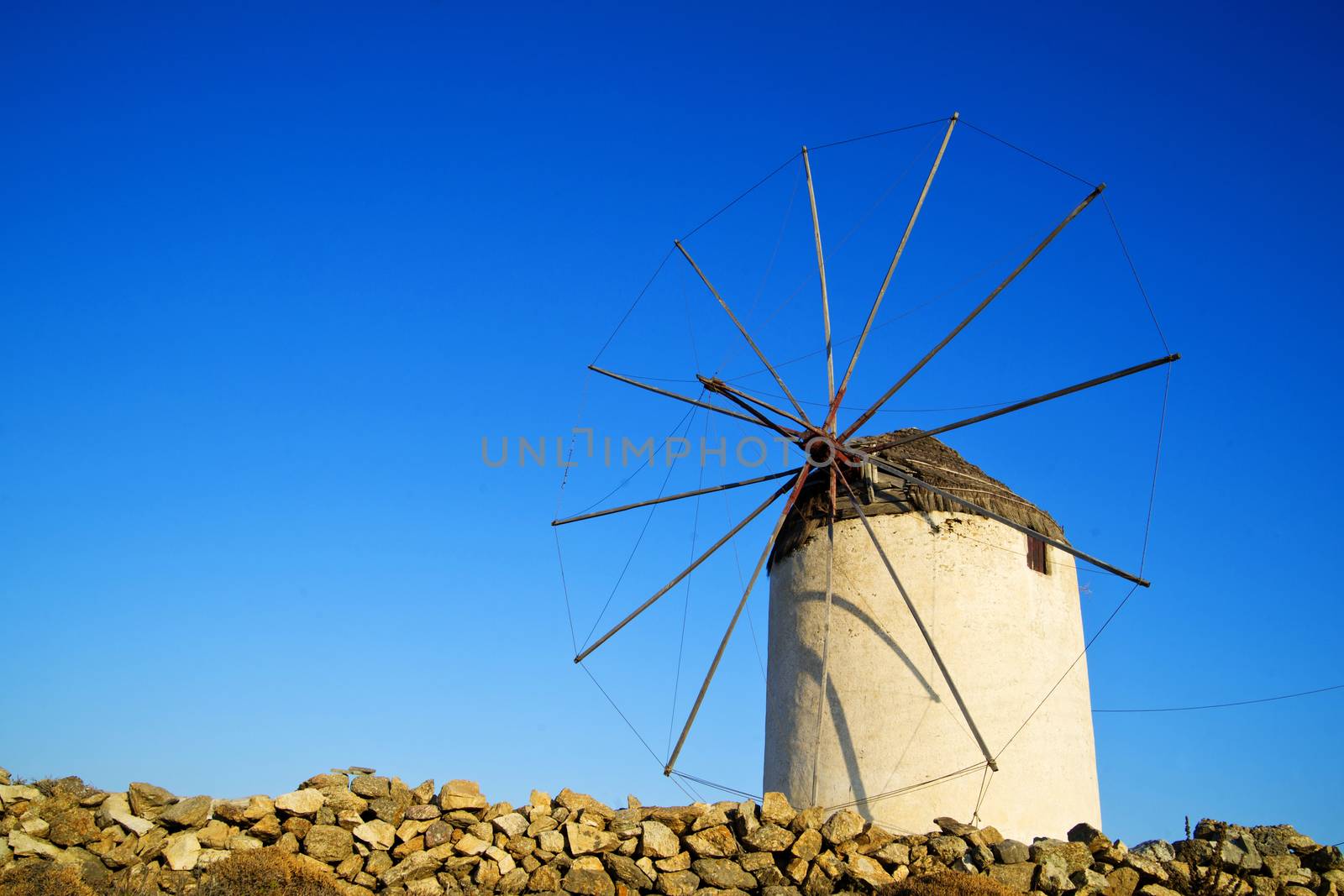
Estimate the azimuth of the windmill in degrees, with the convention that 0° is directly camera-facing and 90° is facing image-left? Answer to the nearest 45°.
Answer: approximately 45°
